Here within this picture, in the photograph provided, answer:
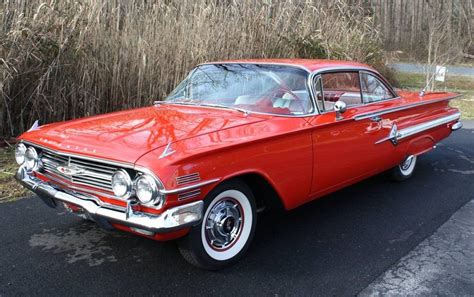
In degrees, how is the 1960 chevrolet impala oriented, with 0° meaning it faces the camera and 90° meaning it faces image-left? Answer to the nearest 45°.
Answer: approximately 45°
